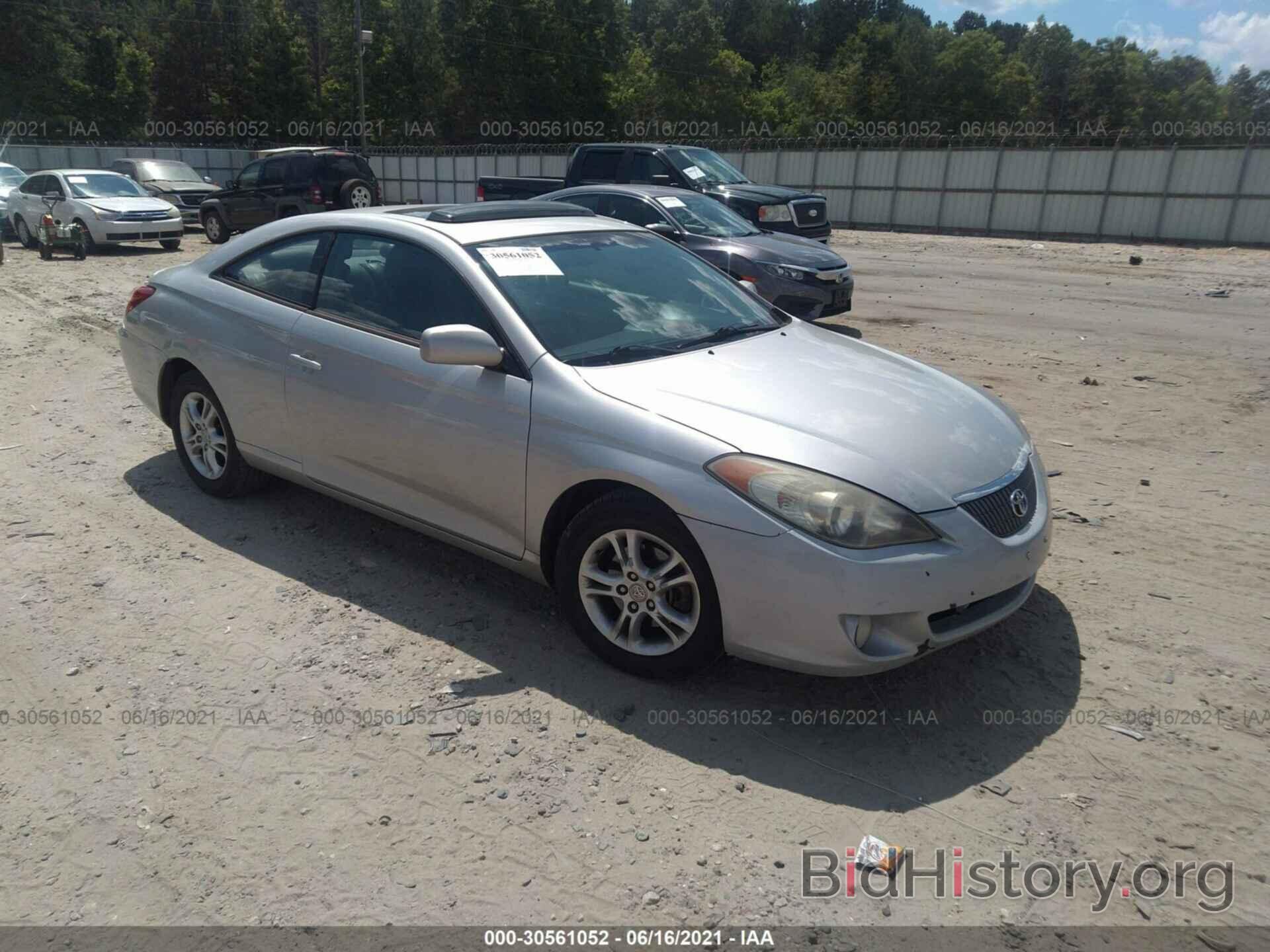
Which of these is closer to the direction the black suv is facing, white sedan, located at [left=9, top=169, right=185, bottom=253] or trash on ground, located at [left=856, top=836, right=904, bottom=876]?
the white sedan

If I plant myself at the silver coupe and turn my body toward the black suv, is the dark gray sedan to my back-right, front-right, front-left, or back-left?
front-right

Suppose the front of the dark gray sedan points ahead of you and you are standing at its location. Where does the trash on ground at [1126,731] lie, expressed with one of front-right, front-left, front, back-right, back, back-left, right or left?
front-right

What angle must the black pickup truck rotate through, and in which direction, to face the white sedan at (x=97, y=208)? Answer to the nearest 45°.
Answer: approximately 135° to its right

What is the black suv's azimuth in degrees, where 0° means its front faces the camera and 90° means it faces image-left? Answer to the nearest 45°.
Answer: approximately 135°

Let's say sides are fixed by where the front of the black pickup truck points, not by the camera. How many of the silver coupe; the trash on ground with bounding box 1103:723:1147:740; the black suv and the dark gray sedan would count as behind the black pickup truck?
1

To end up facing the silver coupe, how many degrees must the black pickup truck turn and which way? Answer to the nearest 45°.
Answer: approximately 45° to its right

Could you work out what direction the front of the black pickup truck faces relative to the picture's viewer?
facing the viewer and to the right of the viewer

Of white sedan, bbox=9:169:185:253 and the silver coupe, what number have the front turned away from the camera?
0

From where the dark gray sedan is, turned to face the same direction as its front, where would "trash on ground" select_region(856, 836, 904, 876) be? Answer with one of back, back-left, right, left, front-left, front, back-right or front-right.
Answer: front-right

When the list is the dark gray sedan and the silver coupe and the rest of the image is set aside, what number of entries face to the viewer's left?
0

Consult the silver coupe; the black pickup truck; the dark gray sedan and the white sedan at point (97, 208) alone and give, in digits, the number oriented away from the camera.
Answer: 0

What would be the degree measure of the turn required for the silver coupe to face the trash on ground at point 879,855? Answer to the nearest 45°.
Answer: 0° — it already faces it

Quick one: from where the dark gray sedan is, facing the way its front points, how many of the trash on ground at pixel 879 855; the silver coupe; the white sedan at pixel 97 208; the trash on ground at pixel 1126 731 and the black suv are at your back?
2

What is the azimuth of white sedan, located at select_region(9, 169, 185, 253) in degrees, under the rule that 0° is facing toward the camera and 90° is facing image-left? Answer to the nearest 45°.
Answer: approximately 315°
